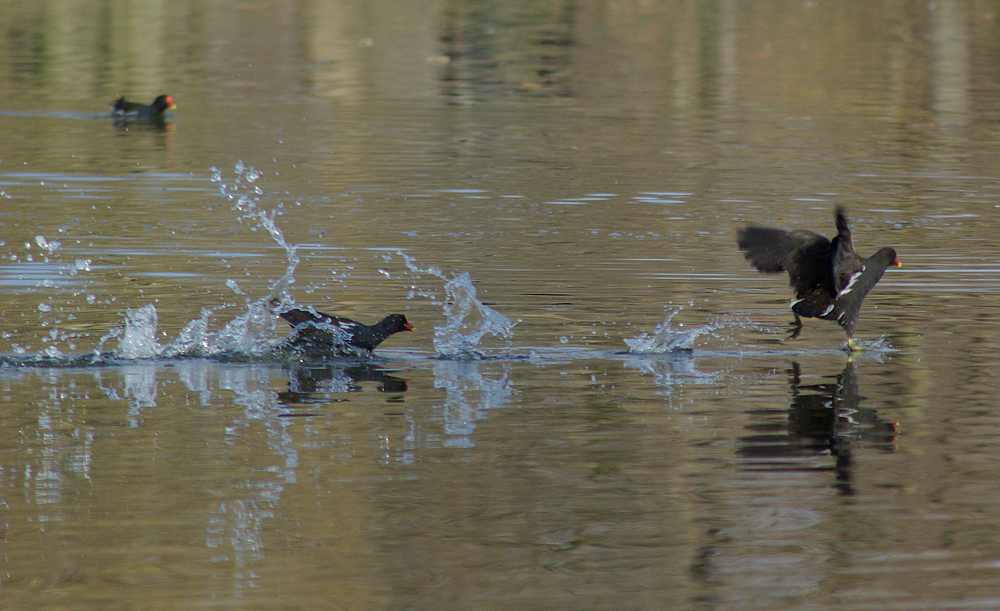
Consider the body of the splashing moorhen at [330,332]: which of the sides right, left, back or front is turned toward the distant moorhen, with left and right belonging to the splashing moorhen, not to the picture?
left

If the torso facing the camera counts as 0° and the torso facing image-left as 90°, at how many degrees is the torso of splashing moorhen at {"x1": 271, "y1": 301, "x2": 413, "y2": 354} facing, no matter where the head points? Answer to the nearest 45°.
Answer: approximately 270°

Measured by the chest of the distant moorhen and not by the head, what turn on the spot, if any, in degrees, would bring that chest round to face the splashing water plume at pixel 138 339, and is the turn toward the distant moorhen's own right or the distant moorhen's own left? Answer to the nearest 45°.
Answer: approximately 90° to the distant moorhen's own right

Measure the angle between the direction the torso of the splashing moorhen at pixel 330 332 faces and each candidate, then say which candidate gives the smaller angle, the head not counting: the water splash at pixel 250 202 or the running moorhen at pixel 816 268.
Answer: the running moorhen

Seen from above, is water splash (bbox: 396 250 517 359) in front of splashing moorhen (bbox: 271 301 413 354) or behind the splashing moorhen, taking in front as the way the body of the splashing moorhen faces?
in front

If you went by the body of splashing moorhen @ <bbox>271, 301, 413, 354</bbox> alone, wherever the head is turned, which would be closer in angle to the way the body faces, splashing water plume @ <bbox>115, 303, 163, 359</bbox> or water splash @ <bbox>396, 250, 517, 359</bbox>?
the water splash

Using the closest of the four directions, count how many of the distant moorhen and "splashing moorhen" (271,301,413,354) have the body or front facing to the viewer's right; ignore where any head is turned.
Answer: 2

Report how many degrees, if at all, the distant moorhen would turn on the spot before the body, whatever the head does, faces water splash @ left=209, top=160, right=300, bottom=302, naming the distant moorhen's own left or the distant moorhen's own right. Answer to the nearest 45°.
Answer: approximately 90° to the distant moorhen's own right

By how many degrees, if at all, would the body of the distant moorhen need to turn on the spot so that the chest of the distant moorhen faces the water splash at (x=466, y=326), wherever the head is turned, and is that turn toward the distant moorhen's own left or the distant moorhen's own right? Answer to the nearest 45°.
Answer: approximately 90° to the distant moorhen's own right

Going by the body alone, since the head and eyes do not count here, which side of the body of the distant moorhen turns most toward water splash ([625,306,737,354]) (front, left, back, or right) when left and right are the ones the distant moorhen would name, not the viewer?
right

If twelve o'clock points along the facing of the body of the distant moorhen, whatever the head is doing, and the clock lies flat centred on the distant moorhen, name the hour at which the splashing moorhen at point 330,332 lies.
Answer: The splashing moorhen is roughly at 3 o'clock from the distant moorhen.

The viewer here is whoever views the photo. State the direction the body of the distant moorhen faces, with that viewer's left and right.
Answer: facing to the right of the viewer
